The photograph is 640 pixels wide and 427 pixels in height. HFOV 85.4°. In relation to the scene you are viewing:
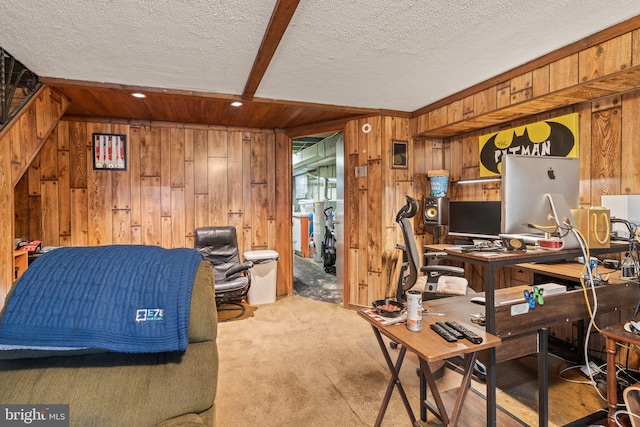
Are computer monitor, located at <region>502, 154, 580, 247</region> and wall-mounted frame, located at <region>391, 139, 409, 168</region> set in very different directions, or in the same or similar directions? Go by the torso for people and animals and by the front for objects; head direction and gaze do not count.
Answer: very different directions

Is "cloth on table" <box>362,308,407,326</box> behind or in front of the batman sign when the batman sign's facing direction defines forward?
in front

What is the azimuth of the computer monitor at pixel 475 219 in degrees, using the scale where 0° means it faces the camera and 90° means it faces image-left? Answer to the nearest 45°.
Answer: approximately 45°

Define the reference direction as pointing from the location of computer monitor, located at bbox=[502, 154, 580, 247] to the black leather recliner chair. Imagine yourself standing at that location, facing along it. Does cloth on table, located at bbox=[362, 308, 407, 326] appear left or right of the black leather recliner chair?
left

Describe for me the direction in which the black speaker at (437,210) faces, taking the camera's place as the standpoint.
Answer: facing the viewer and to the left of the viewer

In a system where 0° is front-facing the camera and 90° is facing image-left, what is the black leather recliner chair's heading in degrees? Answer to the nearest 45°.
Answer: approximately 315°

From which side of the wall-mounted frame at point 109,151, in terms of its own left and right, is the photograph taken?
front

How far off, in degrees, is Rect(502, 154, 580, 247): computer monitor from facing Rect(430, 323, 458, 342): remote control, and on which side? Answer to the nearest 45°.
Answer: approximately 90° to its left

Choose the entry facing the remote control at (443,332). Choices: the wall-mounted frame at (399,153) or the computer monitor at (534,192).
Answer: the wall-mounted frame

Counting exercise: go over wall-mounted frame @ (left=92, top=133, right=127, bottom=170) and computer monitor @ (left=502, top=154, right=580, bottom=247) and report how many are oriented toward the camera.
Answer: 1

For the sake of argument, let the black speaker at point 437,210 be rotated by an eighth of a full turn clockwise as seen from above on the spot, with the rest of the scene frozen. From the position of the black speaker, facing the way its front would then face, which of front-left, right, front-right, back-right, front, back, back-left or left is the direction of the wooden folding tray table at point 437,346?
left
